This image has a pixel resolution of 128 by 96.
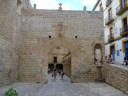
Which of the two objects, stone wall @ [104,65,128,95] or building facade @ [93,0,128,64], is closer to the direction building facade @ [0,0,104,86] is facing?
the stone wall

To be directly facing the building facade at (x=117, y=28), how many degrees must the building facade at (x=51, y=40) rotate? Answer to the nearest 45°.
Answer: approximately 90° to its left

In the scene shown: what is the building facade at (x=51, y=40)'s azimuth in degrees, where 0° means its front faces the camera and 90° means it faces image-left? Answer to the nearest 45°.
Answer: approximately 0°

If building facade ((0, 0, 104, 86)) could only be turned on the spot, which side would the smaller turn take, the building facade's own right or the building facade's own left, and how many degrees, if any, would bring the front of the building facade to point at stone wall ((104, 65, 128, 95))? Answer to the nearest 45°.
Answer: approximately 45° to the building facade's own left
